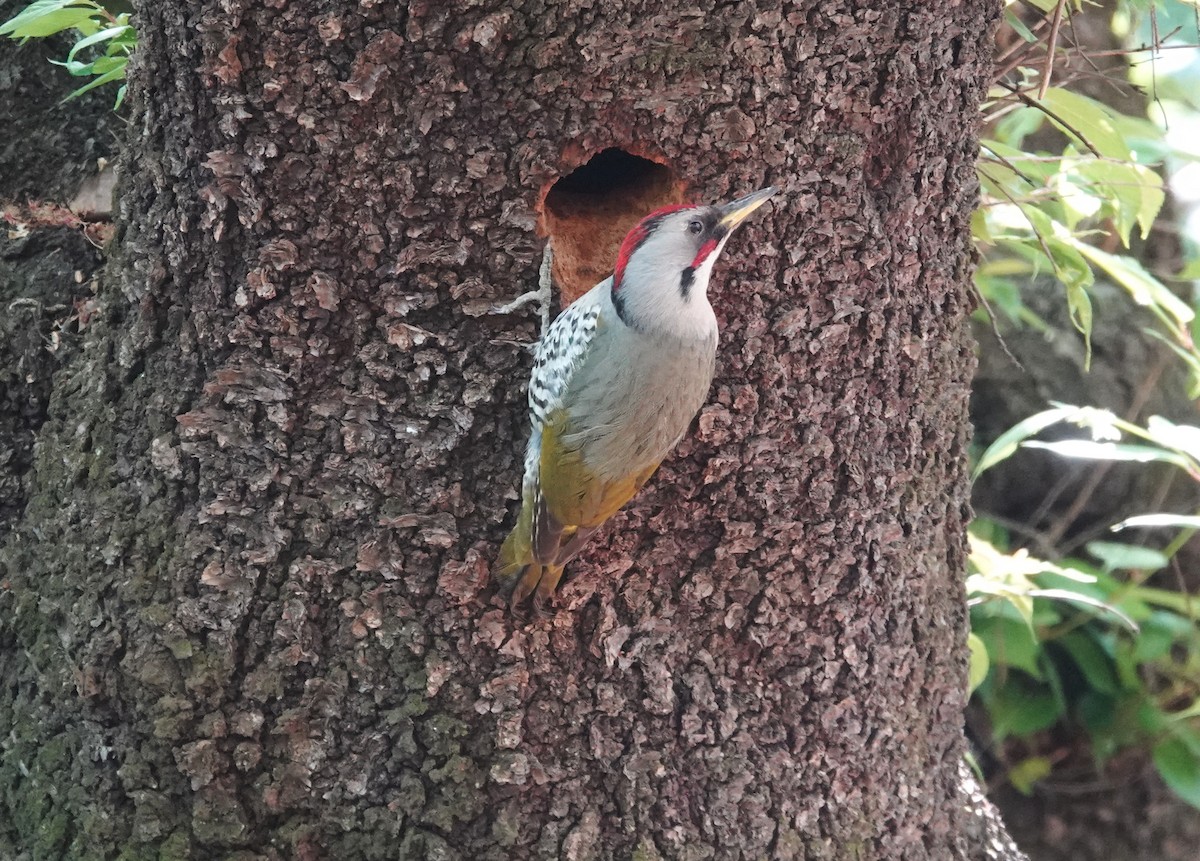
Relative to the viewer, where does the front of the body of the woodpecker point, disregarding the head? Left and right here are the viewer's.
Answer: facing to the right of the viewer

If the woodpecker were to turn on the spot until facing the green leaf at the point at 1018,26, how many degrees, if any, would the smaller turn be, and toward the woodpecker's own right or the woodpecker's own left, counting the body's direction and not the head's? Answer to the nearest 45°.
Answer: approximately 45° to the woodpecker's own left
